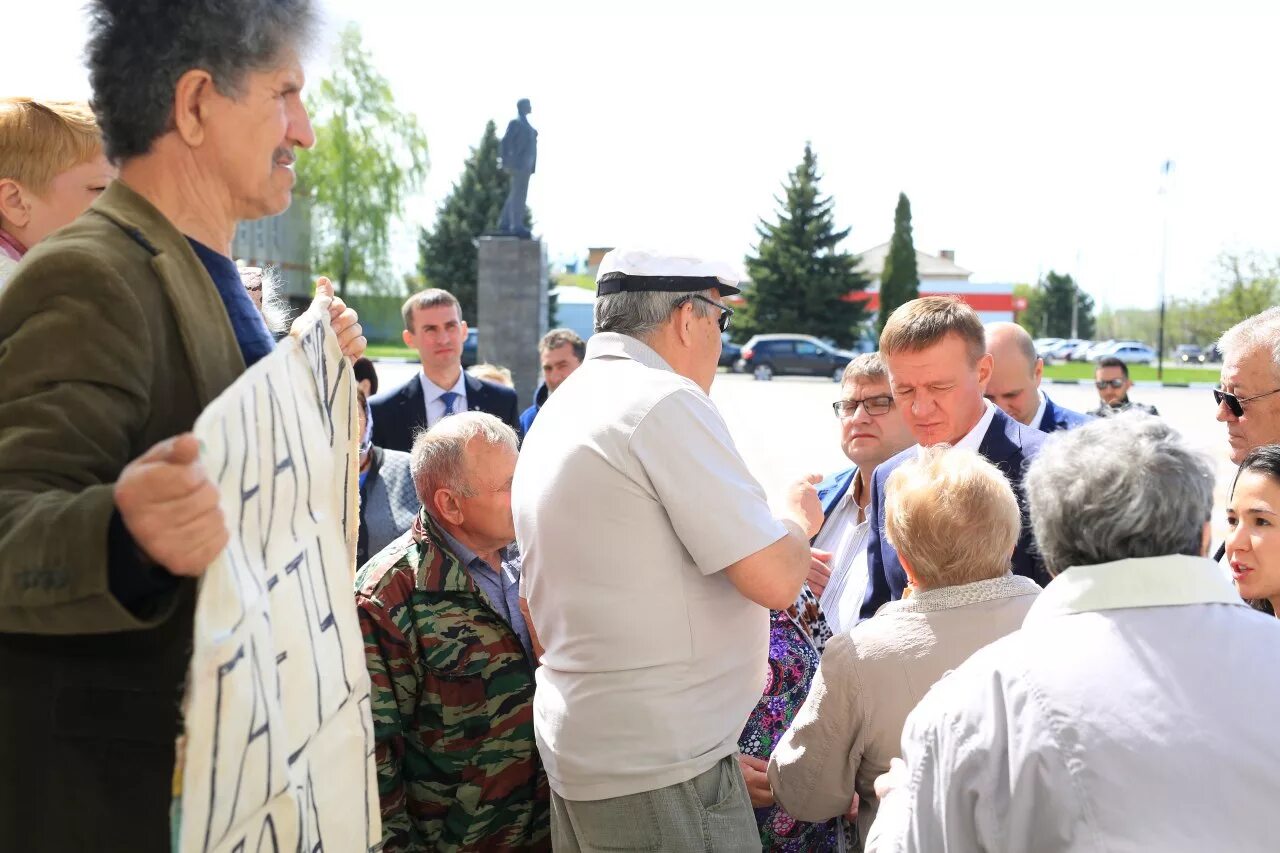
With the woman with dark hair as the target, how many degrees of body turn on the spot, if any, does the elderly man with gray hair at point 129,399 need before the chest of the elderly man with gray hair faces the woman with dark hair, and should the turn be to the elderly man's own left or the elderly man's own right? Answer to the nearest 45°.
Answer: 0° — they already face them

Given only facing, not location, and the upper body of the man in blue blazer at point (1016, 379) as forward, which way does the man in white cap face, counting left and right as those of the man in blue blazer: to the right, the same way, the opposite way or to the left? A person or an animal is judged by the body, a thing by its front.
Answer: the opposite way

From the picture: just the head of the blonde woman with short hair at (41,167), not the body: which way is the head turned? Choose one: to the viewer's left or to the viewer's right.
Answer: to the viewer's right

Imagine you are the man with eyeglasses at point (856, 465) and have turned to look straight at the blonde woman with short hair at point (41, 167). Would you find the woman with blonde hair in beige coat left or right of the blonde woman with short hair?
left

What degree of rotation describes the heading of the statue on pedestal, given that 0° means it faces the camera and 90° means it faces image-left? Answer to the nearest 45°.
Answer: approximately 315°

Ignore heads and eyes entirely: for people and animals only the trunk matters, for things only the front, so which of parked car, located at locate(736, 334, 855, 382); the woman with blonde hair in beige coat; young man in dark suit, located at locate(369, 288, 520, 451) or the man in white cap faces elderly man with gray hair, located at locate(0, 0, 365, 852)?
the young man in dark suit

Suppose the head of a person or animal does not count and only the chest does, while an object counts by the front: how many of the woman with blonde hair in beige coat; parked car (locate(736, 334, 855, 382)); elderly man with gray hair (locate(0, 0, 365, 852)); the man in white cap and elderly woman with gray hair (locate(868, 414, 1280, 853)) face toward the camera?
0

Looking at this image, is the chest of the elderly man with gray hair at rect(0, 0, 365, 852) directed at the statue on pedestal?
no

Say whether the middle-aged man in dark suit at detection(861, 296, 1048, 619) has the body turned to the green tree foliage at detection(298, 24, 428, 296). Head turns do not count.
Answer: no

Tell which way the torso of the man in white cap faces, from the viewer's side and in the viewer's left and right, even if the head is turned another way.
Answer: facing away from the viewer and to the right of the viewer

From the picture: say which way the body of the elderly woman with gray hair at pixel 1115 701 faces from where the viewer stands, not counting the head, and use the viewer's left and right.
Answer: facing away from the viewer

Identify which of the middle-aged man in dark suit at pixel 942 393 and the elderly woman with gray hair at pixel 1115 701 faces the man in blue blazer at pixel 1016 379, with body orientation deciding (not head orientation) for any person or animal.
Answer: the elderly woman with gray hair

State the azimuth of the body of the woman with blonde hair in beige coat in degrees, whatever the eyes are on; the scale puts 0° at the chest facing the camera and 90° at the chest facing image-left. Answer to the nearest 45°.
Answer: approximately 180°

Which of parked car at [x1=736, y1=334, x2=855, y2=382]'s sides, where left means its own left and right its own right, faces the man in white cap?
right

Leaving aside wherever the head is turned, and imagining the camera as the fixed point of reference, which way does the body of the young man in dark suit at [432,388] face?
toward the camera

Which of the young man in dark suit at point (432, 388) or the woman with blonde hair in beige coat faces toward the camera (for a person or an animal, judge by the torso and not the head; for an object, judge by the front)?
the young man in dark suit

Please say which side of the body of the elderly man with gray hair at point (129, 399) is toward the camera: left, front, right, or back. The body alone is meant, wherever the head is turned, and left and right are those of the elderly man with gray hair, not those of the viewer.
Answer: right

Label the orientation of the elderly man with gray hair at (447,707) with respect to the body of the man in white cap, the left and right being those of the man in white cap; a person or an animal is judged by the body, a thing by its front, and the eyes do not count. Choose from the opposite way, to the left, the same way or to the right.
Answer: to the right

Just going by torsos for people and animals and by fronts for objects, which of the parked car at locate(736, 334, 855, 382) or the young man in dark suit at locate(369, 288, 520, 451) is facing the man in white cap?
the young man in dark suit

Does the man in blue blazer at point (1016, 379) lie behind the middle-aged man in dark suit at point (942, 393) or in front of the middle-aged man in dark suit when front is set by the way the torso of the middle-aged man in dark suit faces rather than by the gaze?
behind
